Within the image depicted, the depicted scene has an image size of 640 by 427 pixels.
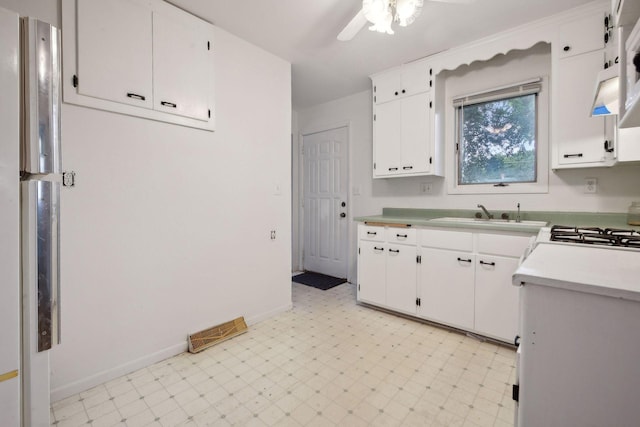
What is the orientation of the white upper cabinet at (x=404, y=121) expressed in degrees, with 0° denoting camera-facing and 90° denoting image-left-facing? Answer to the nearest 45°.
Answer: approximately 45°

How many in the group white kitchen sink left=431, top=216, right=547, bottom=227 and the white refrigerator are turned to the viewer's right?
1

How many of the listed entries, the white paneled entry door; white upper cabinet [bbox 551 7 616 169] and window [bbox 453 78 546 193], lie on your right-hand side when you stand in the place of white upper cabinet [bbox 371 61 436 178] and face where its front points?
1

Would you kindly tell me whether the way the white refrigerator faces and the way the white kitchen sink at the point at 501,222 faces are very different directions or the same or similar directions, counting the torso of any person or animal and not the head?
very different directions

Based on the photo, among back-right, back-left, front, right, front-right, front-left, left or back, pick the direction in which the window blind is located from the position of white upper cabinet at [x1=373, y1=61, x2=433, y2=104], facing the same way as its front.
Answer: back-left

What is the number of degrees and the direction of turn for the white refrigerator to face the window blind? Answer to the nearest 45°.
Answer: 0° — it already faces it

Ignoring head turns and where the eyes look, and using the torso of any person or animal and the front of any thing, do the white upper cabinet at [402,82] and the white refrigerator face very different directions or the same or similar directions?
very different directions

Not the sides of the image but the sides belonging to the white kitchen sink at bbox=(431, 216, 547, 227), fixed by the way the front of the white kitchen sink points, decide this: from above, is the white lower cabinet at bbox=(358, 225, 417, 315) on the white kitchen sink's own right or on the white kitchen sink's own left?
on the white kitchen sink's own right

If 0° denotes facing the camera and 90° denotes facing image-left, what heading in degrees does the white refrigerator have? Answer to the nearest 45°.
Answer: approximately 270°
